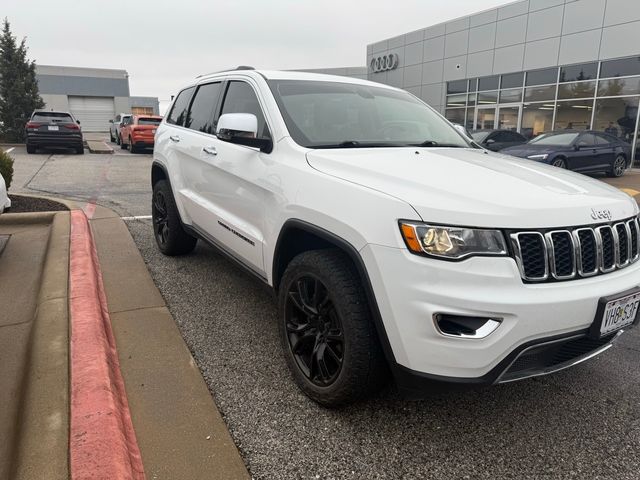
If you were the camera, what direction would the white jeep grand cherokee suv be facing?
facing the viewer and to the right of the viewer

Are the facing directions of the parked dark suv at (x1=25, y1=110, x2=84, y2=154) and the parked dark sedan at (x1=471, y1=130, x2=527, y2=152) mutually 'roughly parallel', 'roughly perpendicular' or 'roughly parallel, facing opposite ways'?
roughly perpendicular

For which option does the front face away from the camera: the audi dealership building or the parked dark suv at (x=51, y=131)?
the parked dark suv

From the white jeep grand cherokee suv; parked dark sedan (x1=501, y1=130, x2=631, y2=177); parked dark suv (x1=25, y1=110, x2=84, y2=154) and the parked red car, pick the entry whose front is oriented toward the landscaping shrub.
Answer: parked dark sedan (x1=501, y1=130, x2=631, y2=177)

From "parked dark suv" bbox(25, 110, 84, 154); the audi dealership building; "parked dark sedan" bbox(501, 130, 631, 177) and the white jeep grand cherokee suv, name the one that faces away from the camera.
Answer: "parked dark suv" bbox(25, 110, 84, 154)

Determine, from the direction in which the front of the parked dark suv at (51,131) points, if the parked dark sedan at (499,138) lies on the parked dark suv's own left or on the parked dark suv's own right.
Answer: on the parked dark suv's own right

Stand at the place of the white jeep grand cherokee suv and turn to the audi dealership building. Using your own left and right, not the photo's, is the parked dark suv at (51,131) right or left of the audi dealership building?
left

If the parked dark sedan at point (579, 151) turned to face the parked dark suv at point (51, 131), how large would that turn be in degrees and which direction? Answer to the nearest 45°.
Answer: approximately 45° to its right

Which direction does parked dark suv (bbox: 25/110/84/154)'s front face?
away from the camera

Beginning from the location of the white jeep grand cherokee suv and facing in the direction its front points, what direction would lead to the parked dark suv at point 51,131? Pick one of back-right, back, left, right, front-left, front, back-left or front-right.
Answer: back

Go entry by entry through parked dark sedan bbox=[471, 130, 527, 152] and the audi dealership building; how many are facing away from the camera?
0

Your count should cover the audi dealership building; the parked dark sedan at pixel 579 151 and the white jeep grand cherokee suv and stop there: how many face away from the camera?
0

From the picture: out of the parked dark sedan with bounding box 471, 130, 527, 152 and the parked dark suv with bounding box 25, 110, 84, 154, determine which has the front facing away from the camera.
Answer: the parked dark suv with bounding box 25, 110, 84, 154

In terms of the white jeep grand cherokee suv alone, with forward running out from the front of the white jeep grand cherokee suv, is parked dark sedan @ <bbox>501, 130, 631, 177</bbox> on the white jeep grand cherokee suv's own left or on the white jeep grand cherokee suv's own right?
on the white jeep grand cherokee suv's own left

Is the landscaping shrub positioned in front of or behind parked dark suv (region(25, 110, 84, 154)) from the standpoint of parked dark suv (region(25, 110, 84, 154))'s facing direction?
behind

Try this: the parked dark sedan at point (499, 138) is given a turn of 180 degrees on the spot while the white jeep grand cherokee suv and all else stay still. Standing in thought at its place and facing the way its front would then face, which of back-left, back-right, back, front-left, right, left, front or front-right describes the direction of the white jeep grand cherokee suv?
back-right
